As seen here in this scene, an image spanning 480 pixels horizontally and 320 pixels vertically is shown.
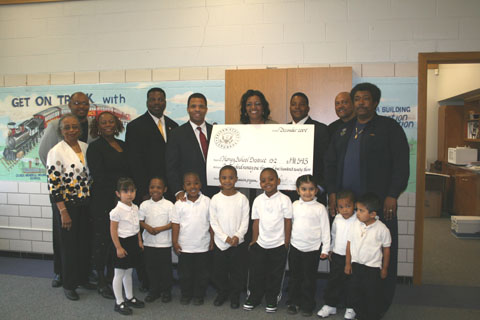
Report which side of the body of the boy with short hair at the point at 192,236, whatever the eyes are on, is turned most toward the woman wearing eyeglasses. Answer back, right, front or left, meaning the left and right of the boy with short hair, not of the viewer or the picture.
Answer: right

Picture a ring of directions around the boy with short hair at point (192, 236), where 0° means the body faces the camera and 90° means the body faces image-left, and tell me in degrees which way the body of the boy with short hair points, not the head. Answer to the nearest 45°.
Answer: approximately 0°

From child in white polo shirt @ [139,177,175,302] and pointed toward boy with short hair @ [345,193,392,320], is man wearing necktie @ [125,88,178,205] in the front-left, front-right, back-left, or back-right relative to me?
back-left

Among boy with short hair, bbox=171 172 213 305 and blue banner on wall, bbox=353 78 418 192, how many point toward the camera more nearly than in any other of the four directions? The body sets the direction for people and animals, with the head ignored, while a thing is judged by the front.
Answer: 2

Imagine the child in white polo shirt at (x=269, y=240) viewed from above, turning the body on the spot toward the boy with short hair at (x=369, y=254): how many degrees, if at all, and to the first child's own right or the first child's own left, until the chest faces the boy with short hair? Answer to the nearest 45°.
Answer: approximately 90° to the first child's own left

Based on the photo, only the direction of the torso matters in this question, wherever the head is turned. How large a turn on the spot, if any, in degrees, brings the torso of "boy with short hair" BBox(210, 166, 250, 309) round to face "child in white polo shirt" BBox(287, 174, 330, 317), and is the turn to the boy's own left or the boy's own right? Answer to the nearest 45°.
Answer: approximately 90° to the boy's own left
